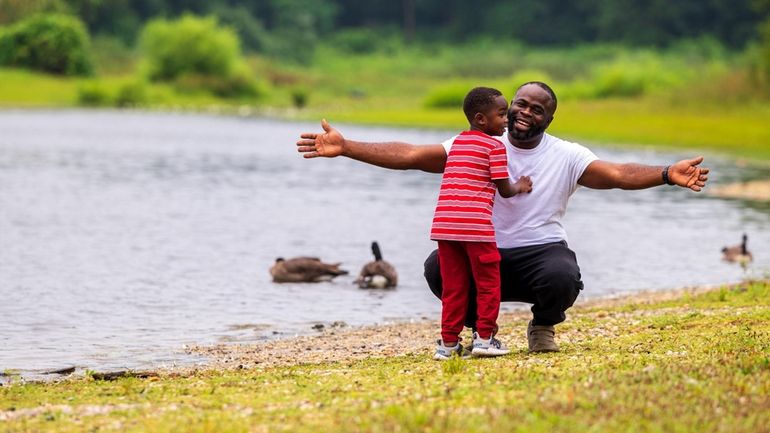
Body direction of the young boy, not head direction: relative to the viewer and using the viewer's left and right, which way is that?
facing away from the viewer and to the right of the viewer

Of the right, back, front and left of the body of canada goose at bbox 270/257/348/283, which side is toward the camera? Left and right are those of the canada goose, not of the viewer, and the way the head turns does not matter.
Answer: left

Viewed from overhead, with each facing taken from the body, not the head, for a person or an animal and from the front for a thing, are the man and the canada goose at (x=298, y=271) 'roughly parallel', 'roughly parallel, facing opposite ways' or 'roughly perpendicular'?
roughly perpendicular

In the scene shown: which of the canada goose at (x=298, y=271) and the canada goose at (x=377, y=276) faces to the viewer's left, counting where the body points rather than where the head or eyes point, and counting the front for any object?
the canada goose at (x=298, y=271)

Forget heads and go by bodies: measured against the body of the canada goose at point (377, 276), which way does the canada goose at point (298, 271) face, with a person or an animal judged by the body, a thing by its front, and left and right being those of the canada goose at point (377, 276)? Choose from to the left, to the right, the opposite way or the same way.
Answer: to the left

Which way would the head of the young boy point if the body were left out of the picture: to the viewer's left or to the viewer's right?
to the viewer's right
